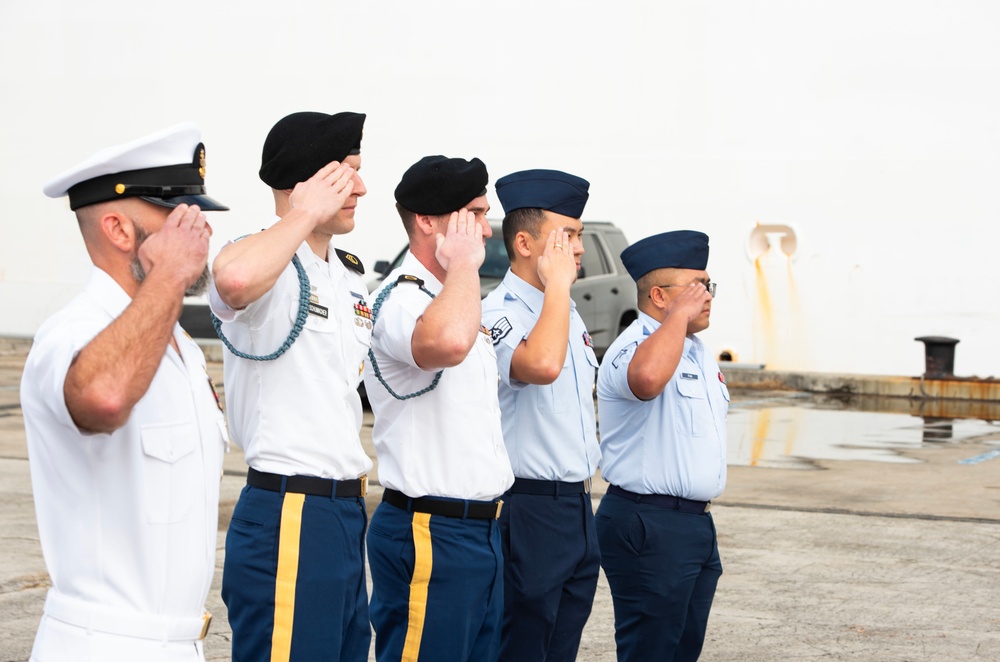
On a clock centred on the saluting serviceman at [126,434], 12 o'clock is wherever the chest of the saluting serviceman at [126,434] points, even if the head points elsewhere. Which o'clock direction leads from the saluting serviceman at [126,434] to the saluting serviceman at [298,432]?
the saluting serviceman at [298,432] is roughly at 10 o'clock from the saluting serviceman at [126,434].

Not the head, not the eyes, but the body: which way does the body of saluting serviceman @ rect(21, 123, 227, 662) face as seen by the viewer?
to the viewer's right

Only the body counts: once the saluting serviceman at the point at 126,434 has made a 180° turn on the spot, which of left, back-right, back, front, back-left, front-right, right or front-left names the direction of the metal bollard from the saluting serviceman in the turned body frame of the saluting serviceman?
back-right

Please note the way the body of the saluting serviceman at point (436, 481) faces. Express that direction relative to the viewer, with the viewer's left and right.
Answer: facing to the right of the viewer

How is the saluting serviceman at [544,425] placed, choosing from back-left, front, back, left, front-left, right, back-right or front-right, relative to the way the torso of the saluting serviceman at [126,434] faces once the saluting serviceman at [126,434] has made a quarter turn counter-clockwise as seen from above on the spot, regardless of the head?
front-right

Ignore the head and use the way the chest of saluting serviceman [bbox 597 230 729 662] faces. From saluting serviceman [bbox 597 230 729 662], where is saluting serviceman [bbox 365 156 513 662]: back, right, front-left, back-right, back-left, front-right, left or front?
right

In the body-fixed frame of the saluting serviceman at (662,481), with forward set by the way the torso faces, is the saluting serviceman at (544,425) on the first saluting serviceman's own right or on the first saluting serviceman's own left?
on the first saluting serviceman's own right

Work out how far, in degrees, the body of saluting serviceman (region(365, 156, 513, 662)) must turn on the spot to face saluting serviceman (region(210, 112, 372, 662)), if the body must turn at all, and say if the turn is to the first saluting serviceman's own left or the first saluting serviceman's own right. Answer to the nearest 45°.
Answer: approximately 135° to the first saluting serviceman's own right

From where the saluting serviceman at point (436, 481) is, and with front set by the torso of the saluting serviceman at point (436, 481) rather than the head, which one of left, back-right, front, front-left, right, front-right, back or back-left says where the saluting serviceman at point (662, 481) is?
front-left

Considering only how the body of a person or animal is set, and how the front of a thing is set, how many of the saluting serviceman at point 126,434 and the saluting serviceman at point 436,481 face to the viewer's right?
2

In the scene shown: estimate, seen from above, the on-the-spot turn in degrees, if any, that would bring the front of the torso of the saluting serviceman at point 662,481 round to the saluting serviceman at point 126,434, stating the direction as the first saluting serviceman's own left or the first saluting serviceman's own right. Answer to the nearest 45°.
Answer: approximately 90° to the first saluting serviceman's own right
